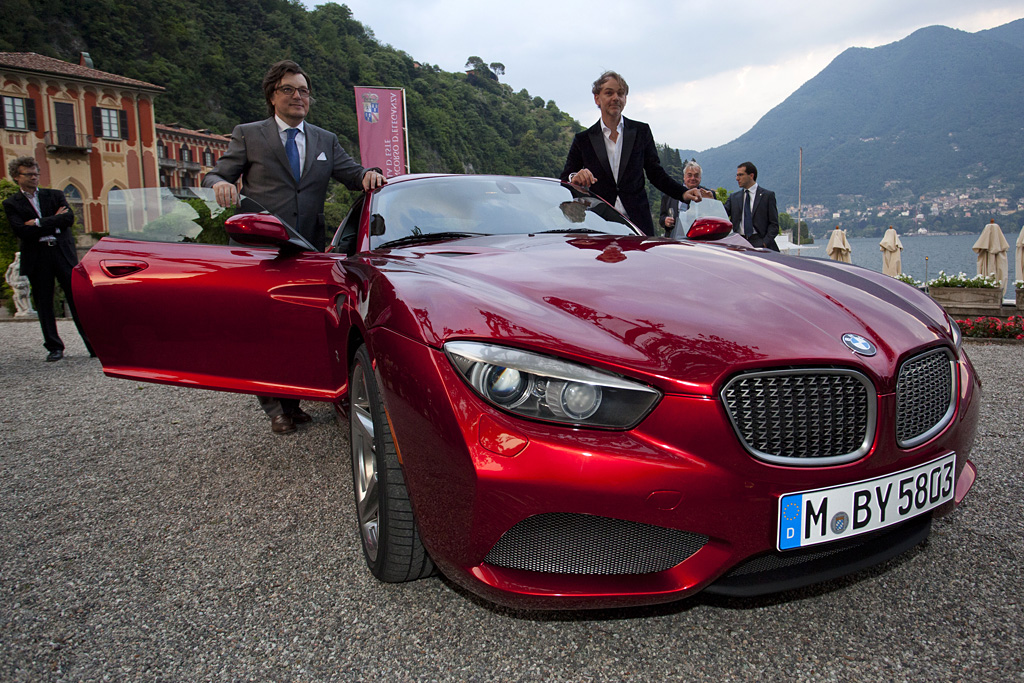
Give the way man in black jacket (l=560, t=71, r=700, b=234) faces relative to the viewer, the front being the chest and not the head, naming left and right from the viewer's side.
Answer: facing the viewer

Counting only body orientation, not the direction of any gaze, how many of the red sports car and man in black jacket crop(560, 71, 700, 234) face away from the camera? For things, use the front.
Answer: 0

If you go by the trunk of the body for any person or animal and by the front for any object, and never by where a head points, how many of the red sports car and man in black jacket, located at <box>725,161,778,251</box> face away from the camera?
0

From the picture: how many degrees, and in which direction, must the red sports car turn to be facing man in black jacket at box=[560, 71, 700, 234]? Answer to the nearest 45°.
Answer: approximately 135° to its left

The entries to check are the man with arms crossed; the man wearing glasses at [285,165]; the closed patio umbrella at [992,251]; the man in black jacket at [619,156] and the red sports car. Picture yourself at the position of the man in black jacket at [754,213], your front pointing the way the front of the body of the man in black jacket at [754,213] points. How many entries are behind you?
1

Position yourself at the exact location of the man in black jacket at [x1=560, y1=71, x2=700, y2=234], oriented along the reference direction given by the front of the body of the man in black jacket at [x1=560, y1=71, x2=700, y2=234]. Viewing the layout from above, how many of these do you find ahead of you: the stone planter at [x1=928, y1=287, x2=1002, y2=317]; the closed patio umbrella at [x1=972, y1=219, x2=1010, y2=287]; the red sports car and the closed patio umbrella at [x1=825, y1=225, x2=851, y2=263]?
1

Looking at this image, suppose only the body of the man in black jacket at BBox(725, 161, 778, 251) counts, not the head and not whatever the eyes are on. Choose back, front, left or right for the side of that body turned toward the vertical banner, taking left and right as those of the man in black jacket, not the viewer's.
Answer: right

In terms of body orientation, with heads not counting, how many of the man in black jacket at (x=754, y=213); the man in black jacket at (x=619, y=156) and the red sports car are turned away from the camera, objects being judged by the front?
0

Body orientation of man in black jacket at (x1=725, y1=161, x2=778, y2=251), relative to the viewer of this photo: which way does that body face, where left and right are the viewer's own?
facing the viewer and to the left of the viewer

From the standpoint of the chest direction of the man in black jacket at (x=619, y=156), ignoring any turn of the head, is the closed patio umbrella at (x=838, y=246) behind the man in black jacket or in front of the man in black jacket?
behind

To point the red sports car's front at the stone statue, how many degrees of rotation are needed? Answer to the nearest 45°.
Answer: approximately 180°

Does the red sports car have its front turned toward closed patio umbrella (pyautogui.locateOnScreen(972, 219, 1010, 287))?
no

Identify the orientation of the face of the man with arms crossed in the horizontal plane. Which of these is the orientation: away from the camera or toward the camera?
toward the camera

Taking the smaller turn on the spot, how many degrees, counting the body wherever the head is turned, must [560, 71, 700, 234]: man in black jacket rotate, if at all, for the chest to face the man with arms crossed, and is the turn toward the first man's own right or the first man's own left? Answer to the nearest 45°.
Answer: approximately 90° to the first man's own right

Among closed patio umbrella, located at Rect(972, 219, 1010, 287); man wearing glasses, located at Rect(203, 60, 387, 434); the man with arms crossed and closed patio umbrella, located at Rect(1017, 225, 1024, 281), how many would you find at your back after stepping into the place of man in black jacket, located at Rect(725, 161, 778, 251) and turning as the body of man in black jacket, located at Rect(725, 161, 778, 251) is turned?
2
